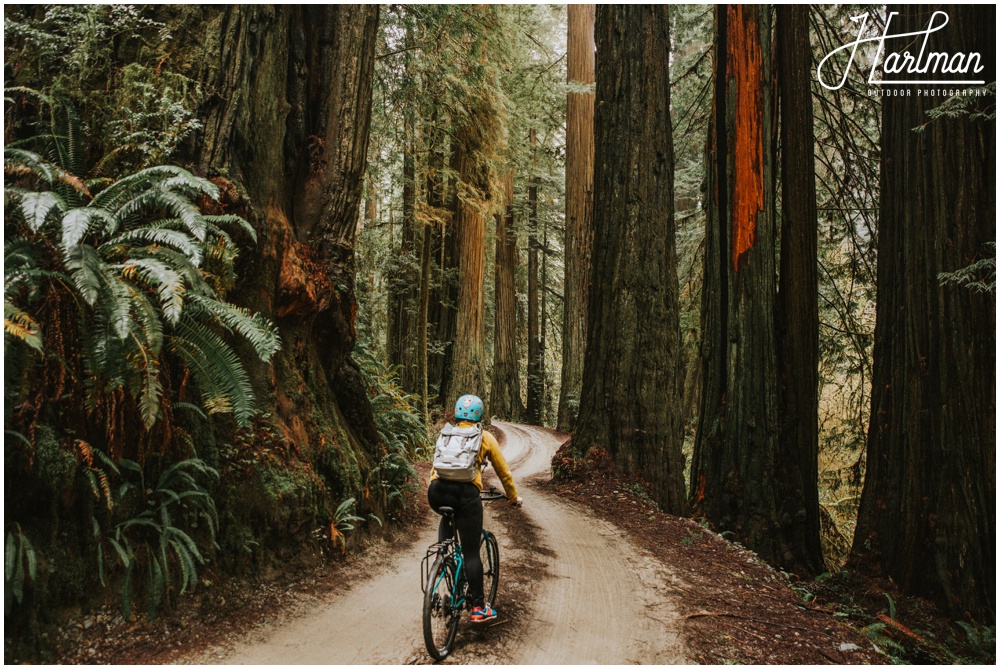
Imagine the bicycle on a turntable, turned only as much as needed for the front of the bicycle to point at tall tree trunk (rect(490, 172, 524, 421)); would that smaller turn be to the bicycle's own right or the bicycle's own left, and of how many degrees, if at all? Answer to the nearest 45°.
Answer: approximately 45° to the bicycle's own left

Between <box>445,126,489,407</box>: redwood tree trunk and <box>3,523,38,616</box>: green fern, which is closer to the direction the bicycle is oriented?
the redwood tree trunk

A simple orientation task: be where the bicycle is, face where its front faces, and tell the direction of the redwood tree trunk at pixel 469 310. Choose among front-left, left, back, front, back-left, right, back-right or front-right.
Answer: front-left

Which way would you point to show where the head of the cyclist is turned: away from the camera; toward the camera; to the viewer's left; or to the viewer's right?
away from the camera

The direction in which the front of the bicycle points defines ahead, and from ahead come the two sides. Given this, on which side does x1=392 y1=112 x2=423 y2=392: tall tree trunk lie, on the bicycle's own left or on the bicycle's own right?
on the bicycle's own left

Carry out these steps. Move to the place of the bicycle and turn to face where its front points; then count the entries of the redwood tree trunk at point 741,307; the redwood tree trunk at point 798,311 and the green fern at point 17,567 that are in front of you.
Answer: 2

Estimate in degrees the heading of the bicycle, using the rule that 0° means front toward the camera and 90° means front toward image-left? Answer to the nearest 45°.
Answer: approximately 225°

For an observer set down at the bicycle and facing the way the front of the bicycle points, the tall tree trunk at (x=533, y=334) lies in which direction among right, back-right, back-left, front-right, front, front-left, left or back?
front-left
